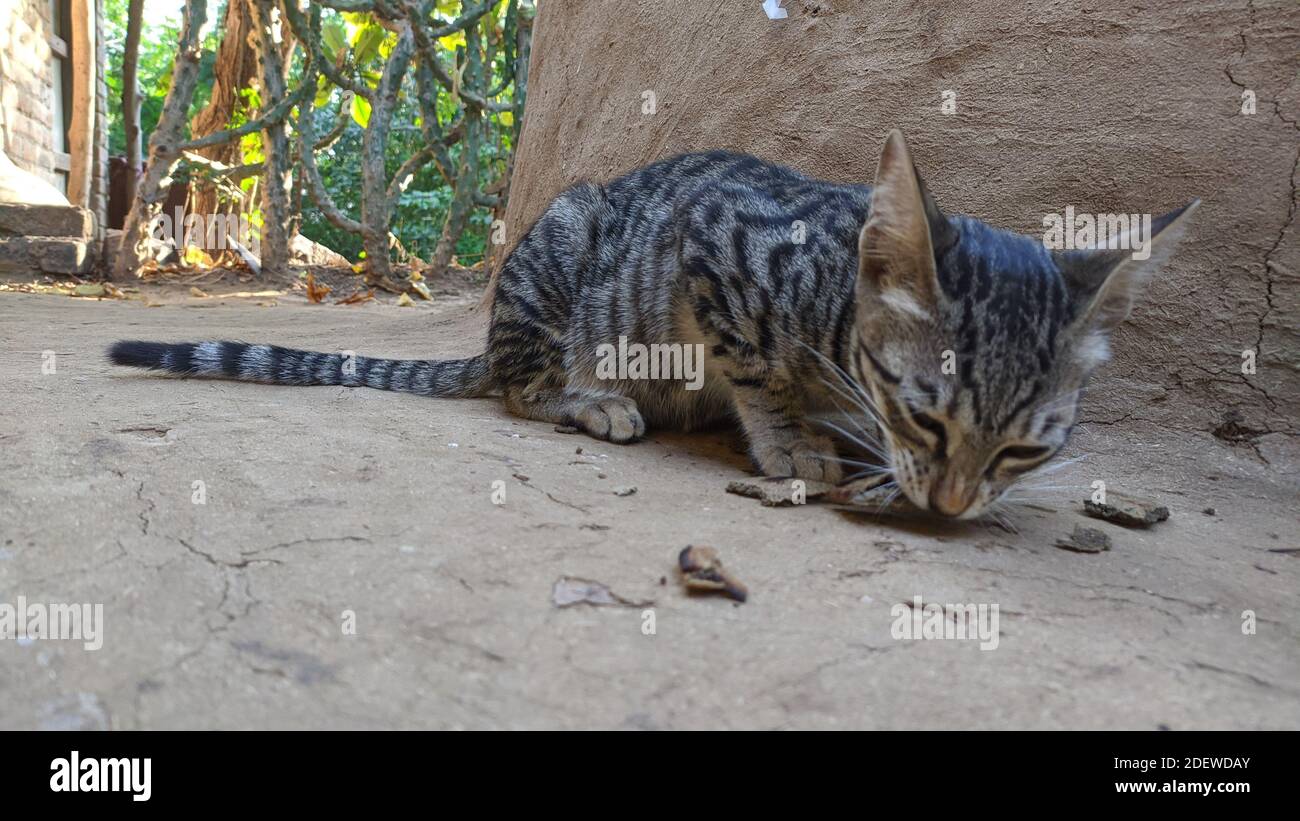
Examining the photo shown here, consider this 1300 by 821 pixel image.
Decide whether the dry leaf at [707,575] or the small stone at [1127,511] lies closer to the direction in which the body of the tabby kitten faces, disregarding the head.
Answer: the small stone

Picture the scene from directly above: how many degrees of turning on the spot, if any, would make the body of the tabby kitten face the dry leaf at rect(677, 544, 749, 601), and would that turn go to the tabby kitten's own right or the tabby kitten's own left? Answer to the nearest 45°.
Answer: approximately 45° to the tabby kitten's own right

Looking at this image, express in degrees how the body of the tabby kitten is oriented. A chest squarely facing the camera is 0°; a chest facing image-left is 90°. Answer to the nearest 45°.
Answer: approximately 315°

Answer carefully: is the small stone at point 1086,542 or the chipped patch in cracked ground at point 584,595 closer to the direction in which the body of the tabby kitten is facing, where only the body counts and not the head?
the small stone

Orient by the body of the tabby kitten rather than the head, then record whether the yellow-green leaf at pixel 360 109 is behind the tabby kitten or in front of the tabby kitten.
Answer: behind

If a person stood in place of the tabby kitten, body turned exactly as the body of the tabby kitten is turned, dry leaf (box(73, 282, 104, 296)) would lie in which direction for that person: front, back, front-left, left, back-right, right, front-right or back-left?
back

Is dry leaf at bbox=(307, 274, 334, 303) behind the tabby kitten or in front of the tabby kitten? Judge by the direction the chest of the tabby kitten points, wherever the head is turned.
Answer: behind

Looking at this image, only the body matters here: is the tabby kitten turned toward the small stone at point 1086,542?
yes
